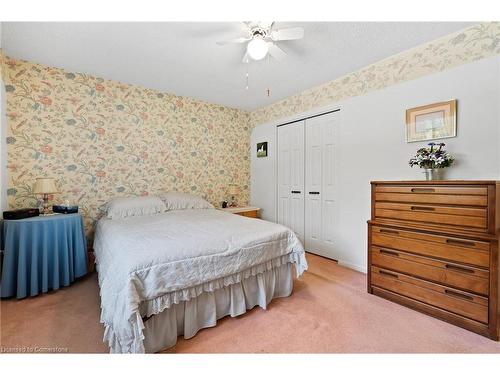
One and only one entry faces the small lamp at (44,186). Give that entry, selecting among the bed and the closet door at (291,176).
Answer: the closet door

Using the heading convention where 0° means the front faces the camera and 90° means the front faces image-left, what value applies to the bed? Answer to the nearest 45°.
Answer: approximately 315°

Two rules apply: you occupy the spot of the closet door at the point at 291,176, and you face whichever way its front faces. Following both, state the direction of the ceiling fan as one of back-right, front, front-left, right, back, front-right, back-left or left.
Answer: front-left

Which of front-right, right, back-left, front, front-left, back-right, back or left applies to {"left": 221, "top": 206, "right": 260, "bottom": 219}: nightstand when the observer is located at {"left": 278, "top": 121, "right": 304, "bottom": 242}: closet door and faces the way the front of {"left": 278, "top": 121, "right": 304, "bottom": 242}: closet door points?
front-right

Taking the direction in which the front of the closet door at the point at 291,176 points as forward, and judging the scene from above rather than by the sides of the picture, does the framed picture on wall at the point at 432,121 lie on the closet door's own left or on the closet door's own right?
on the closet door's own left

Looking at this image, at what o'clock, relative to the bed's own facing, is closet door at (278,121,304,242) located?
The closet door is roughly at 9 o'clock from the bed.

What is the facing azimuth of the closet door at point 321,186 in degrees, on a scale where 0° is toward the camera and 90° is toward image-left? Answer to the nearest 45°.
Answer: approximately 45°

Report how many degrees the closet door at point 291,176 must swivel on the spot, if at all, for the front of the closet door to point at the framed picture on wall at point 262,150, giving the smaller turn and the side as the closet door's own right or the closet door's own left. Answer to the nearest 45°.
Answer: approximately 90° to the closet door's own right

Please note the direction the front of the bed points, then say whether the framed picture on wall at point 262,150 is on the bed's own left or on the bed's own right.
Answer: on the bed's own left

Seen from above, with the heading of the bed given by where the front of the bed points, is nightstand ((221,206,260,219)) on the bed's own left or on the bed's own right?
on the bed's own left

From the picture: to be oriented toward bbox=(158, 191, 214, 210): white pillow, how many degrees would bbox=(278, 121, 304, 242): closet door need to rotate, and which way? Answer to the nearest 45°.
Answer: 0° — it already faces it

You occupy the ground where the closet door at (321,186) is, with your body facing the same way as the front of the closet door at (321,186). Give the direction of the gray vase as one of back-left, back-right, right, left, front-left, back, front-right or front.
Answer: left

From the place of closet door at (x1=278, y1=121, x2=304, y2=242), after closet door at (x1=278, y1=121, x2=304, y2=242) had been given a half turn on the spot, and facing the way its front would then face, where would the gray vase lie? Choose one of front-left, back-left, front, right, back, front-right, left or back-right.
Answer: right

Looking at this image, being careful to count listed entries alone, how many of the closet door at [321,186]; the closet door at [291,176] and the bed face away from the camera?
0

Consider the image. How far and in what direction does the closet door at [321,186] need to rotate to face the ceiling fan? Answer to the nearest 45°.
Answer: approximately 45° to its left

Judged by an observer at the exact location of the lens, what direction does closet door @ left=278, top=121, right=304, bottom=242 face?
facing the viewer and to the left of the viewer

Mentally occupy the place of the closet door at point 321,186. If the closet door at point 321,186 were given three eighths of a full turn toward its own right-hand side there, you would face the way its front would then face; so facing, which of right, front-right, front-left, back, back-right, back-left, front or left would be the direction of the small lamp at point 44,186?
back-left

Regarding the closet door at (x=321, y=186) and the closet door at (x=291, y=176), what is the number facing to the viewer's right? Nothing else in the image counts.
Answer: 0
